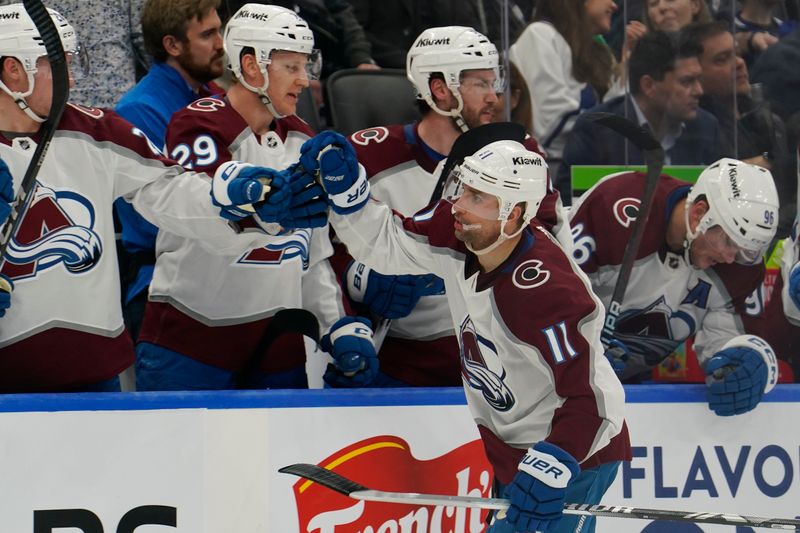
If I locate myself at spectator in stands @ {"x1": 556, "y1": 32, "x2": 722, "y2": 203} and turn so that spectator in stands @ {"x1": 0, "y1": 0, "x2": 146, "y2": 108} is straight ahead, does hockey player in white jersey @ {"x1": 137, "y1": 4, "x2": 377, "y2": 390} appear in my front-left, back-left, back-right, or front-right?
front-left

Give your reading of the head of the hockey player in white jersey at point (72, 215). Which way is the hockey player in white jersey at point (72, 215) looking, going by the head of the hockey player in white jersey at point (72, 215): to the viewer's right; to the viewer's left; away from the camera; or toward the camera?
to the viewer's right

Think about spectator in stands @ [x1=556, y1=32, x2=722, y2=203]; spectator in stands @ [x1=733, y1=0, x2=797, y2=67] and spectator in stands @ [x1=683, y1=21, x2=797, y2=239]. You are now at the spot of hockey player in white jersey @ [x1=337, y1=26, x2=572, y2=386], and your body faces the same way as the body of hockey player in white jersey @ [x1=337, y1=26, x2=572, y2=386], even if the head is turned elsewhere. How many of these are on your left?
3

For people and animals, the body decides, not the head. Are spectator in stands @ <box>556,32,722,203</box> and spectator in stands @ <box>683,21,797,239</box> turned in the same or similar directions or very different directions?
same or similar directions

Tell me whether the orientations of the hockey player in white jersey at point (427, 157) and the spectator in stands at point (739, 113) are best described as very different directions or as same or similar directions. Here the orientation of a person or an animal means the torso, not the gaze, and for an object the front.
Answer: same or similar directions

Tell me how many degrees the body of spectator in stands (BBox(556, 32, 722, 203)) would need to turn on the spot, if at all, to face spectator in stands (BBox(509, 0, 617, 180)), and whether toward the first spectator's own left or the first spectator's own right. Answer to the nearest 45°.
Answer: approximately 135° to the first spectator's own right

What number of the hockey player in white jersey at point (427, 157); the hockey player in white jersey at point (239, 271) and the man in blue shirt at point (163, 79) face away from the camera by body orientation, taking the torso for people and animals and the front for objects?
0

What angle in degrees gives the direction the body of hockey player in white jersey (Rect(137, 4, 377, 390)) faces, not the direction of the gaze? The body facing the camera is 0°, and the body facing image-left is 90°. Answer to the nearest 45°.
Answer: approximately 315°

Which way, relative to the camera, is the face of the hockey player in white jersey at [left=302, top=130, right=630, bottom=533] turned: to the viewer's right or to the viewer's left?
to the viewer's left

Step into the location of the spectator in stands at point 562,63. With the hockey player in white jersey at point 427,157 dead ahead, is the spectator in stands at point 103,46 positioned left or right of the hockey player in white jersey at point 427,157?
right

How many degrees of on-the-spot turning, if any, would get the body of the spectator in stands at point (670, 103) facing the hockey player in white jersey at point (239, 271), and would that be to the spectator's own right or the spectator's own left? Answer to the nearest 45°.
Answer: approximately 90° to the spectator's own right

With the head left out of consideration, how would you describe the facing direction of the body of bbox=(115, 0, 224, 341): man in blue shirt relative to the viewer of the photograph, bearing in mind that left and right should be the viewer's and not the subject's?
facing the viewer and to the right of the viewer

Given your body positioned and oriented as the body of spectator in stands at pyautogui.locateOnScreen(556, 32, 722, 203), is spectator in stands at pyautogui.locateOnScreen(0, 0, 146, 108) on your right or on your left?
on your right
